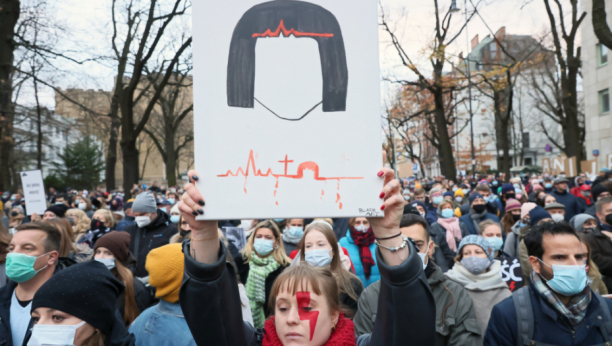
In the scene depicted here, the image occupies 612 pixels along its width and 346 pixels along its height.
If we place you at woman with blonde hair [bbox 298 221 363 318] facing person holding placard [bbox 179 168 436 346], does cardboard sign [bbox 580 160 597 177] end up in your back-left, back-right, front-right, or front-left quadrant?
back-left

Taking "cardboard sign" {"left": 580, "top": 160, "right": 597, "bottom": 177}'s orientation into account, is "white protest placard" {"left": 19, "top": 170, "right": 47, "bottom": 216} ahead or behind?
ahead

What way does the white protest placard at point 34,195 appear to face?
toward the camera

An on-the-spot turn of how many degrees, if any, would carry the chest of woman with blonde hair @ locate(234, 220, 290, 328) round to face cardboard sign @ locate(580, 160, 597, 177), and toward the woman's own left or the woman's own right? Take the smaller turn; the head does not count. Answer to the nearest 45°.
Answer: approximately 135° to the woman's own left

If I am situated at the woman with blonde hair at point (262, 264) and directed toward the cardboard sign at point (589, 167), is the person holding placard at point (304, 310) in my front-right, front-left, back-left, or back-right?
back-right

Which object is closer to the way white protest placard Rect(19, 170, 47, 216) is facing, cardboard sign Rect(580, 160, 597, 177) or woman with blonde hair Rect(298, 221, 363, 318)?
the woman with blonde hair

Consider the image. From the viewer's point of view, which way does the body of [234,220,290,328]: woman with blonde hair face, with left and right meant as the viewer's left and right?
facing the viewer
